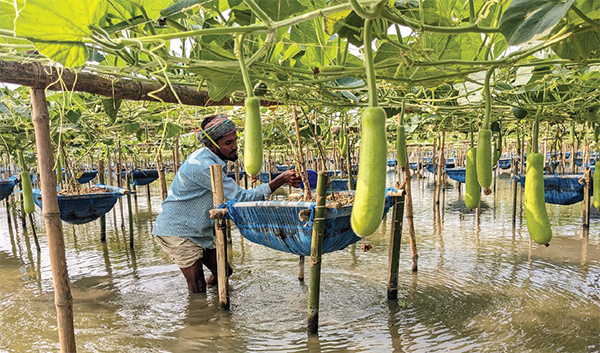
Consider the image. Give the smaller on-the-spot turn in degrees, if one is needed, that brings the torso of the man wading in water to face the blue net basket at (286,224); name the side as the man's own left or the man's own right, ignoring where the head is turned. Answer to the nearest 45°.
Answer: approximately 45° to the man's own right

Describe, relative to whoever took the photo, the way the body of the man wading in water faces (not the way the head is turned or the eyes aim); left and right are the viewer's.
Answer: facing to the right of the viewer

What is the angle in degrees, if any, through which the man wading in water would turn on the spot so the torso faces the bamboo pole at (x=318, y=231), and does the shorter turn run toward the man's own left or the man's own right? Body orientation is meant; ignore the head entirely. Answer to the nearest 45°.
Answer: approximately 45° to the man's own right

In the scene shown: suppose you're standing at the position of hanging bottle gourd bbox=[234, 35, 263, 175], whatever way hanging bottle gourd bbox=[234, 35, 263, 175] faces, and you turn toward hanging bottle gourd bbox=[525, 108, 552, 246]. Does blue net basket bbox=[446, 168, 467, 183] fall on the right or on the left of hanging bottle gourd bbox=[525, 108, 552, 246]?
left

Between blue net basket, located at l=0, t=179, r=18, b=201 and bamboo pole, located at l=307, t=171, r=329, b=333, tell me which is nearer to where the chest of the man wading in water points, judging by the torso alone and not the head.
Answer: the bamboo pole

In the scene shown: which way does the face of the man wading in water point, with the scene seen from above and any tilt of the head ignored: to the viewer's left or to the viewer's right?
to the viewer's right

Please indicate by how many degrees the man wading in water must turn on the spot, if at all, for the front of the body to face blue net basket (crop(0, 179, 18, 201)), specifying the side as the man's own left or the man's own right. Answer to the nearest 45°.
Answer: approximately 135° to the man's own left

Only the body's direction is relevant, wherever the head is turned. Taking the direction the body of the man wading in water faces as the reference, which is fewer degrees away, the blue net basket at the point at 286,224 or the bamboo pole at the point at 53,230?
the blue net basket
